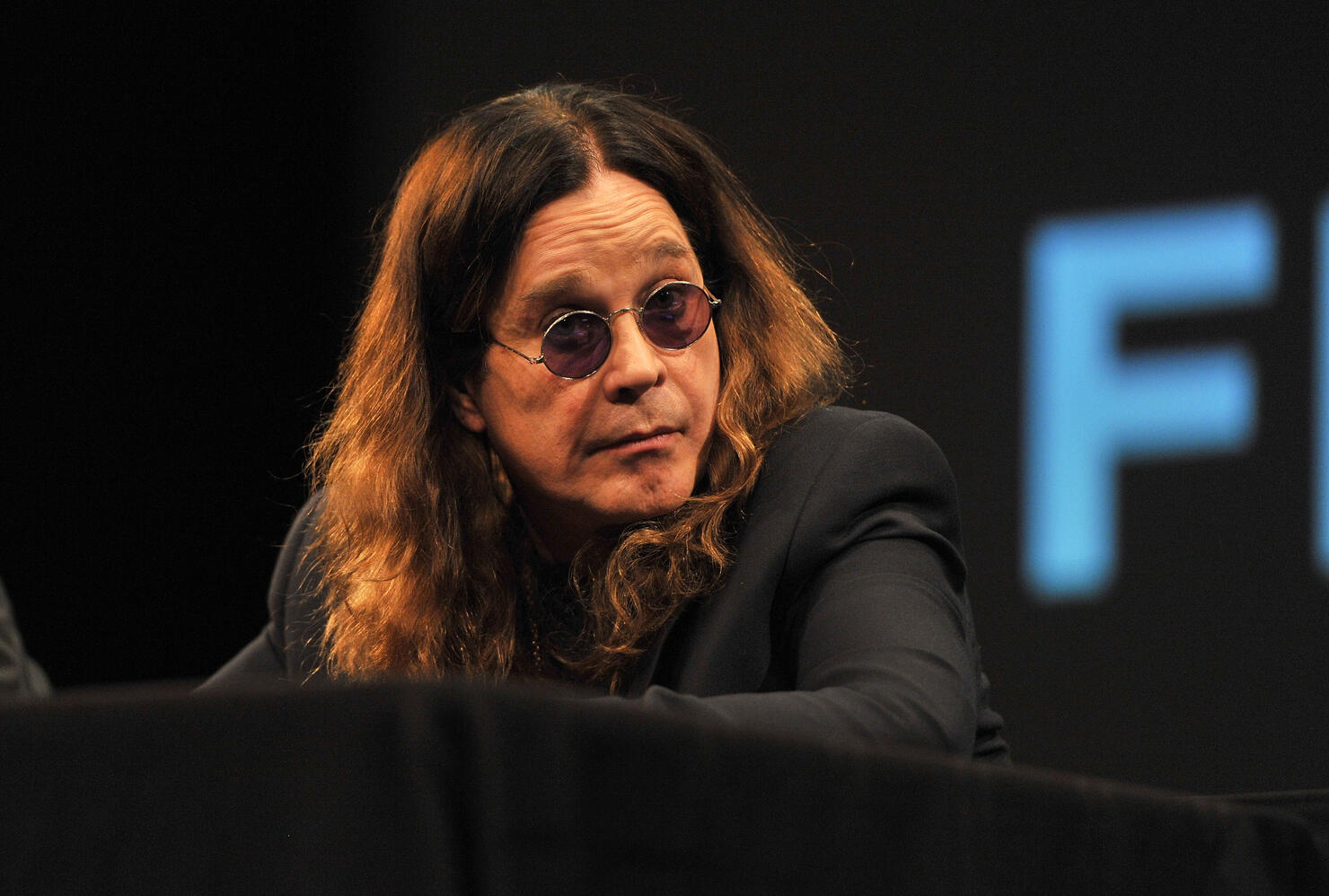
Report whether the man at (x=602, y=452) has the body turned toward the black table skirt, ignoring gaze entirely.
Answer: yes

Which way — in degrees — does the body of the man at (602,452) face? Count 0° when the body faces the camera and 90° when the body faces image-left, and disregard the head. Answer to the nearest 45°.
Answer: approximately 0°
